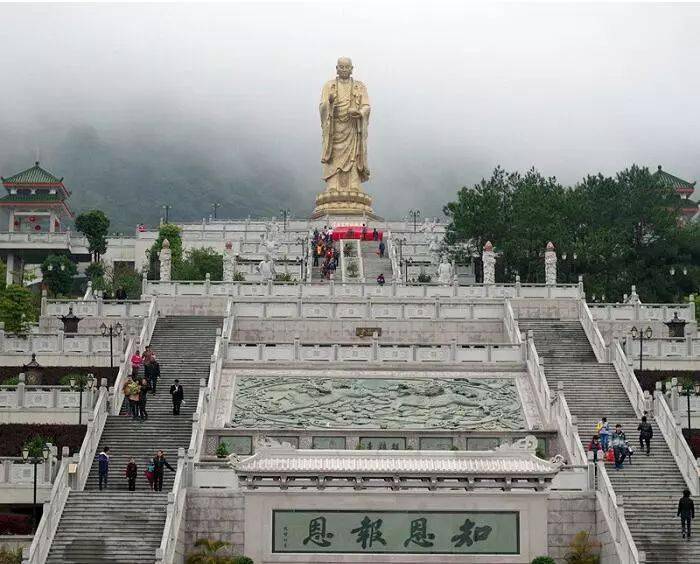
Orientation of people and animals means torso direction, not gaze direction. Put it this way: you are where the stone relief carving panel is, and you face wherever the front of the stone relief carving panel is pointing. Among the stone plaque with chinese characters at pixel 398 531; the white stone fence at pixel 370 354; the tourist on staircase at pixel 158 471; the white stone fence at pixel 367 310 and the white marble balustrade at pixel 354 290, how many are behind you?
3

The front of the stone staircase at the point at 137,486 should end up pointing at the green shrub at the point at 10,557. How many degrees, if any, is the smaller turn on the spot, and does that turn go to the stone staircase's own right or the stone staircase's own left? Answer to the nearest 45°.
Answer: approximately 45° to the stone staircase's own right

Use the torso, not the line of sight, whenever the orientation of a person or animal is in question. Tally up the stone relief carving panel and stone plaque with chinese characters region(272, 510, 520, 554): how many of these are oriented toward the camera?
2

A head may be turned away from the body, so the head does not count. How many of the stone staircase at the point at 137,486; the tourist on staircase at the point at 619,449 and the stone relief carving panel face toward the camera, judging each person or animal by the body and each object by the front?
3

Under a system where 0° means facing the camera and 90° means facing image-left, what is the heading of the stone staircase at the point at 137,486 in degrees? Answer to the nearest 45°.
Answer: approximately 0°

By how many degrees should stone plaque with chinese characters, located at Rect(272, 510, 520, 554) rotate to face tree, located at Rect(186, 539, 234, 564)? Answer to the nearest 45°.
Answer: approximately 90° to its right

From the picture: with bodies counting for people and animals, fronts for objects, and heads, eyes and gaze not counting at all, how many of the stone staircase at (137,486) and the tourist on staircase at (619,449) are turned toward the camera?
2

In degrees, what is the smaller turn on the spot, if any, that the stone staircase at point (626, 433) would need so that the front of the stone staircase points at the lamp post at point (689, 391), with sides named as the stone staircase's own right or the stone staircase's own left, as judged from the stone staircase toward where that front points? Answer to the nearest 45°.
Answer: approximately 135° to the stone staircase's own left
